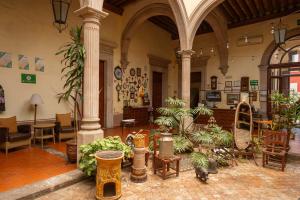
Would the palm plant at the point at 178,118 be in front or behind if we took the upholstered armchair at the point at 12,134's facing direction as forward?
in front

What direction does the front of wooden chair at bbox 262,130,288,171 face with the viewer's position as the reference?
facing the viewer and to the left of the viewer

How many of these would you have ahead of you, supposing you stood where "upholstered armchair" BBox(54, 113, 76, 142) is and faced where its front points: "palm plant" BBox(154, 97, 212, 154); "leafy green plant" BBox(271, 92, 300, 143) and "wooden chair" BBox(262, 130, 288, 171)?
3

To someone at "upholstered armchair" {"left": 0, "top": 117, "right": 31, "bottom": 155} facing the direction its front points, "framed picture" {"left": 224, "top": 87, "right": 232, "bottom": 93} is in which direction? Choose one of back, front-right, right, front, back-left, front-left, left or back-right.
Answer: front-left

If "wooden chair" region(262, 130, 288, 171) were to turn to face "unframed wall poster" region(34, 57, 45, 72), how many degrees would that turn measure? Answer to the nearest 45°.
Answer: approximately 45° to its right

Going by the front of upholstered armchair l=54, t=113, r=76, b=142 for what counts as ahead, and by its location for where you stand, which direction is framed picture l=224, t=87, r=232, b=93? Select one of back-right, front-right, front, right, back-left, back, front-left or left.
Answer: front-left

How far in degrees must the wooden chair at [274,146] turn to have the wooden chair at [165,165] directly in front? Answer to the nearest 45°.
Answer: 0° — it already faces it

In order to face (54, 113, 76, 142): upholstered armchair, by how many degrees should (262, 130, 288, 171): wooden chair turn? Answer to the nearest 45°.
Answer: approximately 45° to its right

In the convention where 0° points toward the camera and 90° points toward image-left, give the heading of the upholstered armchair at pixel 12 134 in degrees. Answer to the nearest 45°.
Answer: approximately 315°
